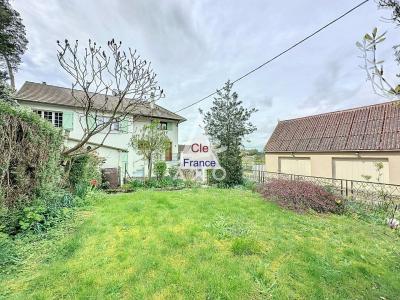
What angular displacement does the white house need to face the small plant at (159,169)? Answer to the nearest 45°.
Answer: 0° — it already faces it

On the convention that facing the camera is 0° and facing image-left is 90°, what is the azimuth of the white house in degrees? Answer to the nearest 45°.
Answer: approximately 315°

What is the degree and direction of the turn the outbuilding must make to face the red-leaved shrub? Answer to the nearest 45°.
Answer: approximately 45° to its left

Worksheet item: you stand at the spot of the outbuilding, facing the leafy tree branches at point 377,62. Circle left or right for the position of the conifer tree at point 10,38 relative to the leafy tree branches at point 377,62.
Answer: right

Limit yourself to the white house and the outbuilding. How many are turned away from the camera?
0

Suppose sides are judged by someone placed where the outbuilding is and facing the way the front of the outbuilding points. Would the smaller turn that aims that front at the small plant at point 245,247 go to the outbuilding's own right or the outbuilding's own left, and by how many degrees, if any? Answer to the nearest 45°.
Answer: approximately 45° to the outbuilding's own left

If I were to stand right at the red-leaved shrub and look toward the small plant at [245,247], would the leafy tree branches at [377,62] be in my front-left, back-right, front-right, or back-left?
front-left

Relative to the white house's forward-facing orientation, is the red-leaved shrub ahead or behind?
ahead

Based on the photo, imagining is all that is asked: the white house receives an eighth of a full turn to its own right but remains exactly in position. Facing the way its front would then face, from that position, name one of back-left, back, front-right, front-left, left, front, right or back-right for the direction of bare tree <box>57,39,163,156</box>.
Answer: front

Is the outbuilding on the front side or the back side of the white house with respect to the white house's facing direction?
on the front side

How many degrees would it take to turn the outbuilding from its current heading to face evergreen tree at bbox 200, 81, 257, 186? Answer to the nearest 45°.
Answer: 0° — it already faces it

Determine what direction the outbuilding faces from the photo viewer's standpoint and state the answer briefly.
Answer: facing the viewer and to the left of the viewer

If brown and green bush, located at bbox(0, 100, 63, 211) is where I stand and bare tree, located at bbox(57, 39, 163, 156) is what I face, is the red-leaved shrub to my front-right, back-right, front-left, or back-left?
front-right

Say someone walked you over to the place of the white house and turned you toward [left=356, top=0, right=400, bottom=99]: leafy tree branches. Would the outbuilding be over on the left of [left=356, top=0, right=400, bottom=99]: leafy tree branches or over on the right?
left
